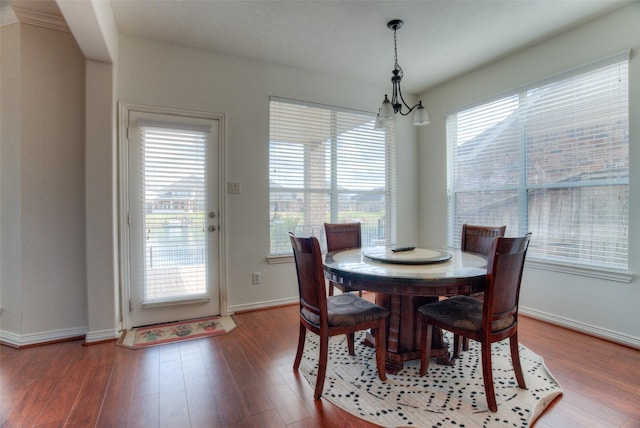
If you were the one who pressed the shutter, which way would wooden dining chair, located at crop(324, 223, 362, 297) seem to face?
facing the viewer and to the right of the viewer

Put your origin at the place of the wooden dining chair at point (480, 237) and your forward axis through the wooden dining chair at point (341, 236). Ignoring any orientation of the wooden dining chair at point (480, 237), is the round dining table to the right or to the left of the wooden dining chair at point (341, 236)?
left

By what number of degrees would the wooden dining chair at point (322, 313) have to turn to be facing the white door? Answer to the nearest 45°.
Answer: approximately 90° to its left

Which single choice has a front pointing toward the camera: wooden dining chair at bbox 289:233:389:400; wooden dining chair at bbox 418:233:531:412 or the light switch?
the light switch

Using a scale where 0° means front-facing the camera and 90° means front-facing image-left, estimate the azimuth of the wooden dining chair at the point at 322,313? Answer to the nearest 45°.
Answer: approximately 225°

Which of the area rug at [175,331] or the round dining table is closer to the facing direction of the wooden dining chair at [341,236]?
the round dining table

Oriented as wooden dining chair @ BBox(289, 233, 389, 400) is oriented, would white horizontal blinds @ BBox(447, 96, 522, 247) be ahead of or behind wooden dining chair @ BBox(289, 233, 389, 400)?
ahead

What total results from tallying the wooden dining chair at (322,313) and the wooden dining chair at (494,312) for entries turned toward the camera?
0

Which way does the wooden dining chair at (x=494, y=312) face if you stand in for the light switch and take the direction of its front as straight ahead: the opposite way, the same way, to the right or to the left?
the opposite way

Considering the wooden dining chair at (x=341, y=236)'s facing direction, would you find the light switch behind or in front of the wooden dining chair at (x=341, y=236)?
behind

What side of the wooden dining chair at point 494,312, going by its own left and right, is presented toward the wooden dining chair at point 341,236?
front

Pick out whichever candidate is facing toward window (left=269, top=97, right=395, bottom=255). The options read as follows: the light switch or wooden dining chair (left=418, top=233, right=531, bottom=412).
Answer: the wooden dining chair

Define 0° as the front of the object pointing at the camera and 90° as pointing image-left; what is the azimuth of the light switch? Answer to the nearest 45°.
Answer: approximately 0°

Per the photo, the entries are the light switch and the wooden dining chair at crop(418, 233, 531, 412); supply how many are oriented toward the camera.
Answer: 1

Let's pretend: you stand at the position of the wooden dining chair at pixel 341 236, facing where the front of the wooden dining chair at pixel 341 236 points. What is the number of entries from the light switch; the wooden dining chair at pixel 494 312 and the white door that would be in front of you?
1
